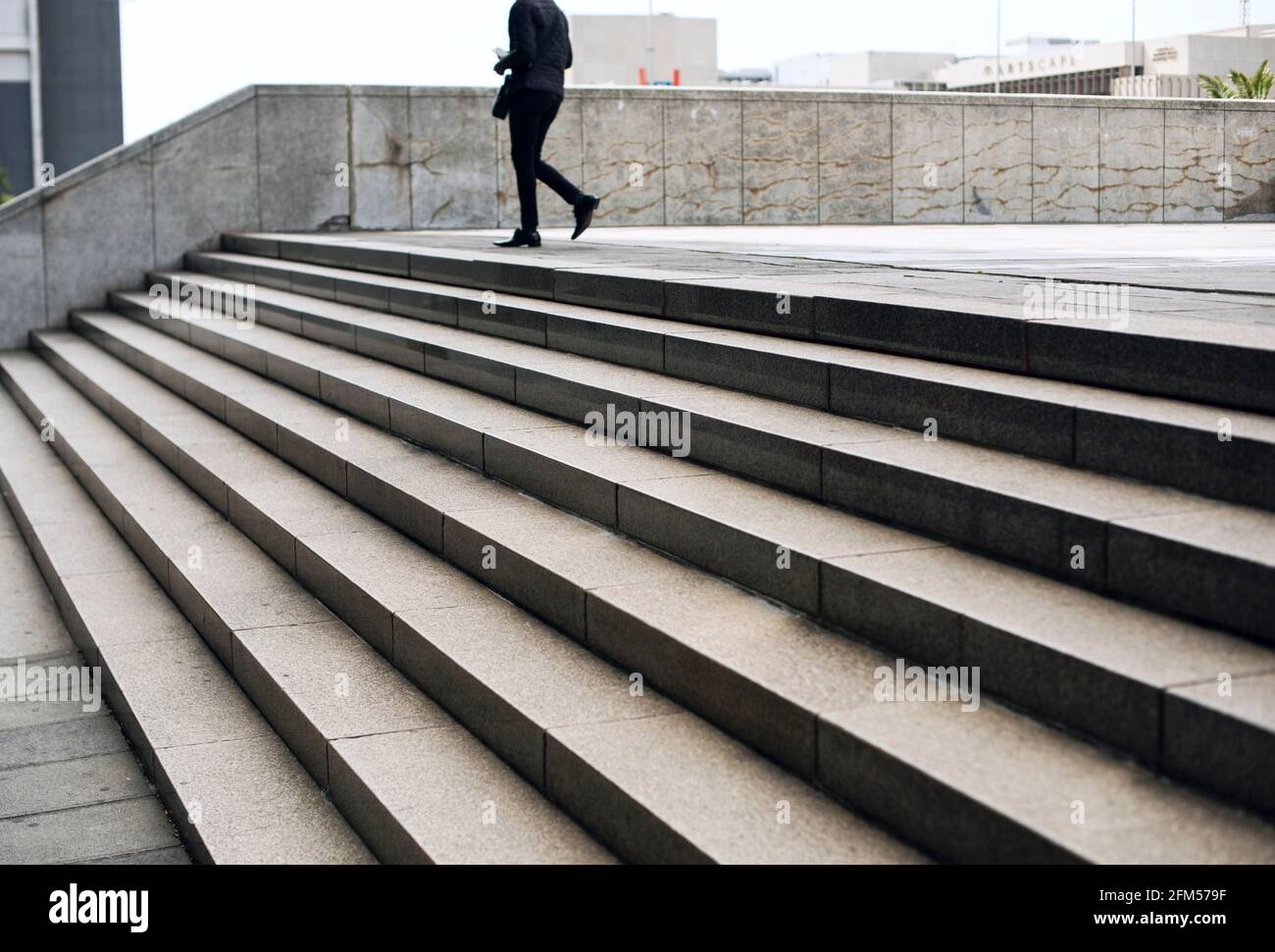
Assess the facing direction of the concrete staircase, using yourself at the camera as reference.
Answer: facing the viewer and to the left of the viewer

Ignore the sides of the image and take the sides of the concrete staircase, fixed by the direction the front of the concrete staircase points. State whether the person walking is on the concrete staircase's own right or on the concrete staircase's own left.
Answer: on the concrete staircase's own right
